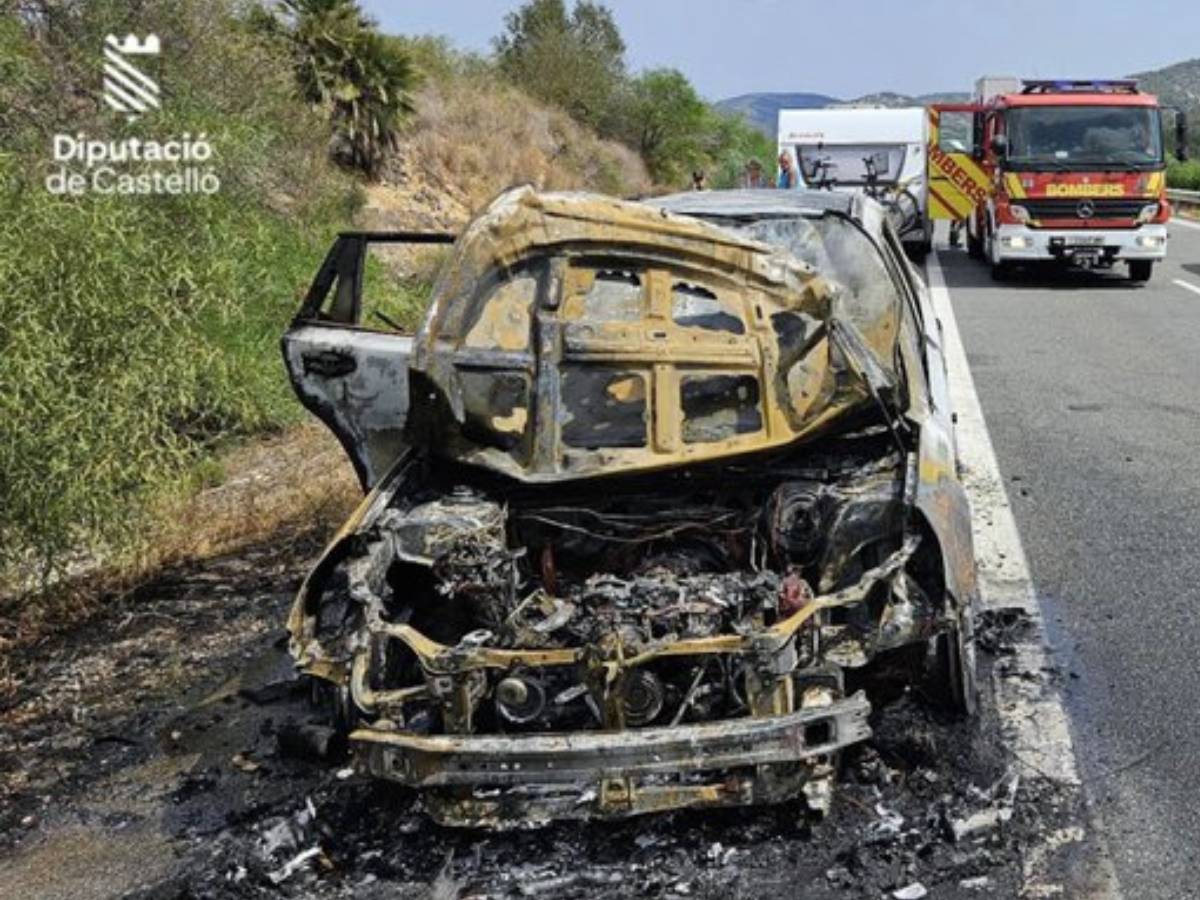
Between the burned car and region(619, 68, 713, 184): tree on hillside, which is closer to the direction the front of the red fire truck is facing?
the burned car

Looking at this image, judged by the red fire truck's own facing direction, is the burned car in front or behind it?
in front

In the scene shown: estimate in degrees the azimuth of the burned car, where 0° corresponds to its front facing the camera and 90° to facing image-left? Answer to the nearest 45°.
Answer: approximately 0°

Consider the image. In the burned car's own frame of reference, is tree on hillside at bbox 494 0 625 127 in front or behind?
behind

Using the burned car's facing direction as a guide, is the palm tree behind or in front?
behind

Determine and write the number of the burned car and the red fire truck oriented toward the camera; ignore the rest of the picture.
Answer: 2
